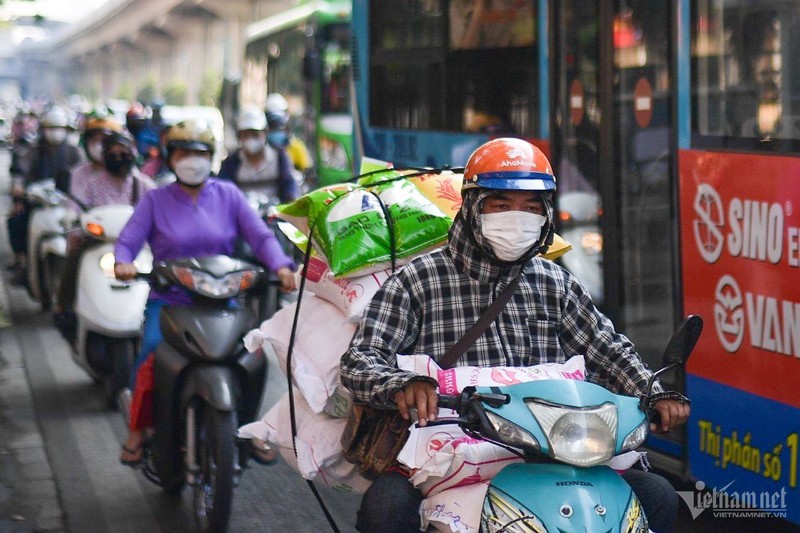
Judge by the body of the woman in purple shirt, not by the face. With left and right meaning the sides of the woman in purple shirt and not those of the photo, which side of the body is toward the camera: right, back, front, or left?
front

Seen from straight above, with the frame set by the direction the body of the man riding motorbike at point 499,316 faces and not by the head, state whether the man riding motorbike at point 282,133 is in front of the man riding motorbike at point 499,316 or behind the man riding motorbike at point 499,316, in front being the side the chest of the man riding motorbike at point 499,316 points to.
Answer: behind

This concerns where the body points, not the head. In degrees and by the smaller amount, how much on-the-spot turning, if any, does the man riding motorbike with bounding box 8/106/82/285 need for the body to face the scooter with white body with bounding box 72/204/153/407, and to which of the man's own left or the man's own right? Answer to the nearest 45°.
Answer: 0° — they already face it

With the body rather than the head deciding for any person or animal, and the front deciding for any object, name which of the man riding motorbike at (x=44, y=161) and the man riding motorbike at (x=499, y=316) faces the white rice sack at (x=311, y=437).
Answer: the man riding motorbike at (x=44, y=161)

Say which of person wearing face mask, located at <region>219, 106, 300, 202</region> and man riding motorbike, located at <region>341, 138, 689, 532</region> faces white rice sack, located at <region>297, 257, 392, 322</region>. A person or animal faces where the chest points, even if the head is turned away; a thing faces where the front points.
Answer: the person wearing face mask

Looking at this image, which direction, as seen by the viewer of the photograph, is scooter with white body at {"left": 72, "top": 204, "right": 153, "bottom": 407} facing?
facing the viewer

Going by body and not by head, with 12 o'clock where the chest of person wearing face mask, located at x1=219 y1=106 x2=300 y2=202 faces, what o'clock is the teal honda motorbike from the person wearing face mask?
The teal honda motorbike is roughly at 12 o'clock from the person wearing face mask.

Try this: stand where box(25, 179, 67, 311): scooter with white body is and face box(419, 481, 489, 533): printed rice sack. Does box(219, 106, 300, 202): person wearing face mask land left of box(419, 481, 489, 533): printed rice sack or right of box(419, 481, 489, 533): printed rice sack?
left

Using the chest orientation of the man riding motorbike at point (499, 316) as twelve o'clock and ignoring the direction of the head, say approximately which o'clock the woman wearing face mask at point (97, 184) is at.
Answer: The woman wearing face mask is roughly at 5 o'clock from the man riding motorbike.

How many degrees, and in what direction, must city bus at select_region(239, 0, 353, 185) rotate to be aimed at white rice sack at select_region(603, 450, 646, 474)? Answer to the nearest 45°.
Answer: approximately 45° to its right

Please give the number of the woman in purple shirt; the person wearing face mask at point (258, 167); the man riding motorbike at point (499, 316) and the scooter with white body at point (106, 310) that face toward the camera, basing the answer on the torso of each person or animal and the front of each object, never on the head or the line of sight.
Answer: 4

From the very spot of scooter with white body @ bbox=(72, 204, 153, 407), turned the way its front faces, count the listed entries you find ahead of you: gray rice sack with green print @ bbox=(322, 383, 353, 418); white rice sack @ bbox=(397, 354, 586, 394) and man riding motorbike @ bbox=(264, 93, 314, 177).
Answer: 2

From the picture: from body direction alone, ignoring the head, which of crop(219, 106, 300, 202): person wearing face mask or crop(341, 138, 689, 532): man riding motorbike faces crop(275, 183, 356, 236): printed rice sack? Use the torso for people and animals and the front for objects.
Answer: the person wearing face mask

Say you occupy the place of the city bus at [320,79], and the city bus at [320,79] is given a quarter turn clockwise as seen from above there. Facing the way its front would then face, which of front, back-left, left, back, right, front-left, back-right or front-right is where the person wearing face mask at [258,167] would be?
front-left

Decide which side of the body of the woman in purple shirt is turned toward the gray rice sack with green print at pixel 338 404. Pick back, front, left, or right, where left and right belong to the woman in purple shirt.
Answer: front

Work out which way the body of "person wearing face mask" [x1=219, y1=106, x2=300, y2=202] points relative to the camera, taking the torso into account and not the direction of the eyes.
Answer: toward the camera

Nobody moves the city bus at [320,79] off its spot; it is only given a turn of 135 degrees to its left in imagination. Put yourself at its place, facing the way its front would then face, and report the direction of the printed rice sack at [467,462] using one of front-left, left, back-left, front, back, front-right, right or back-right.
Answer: back
